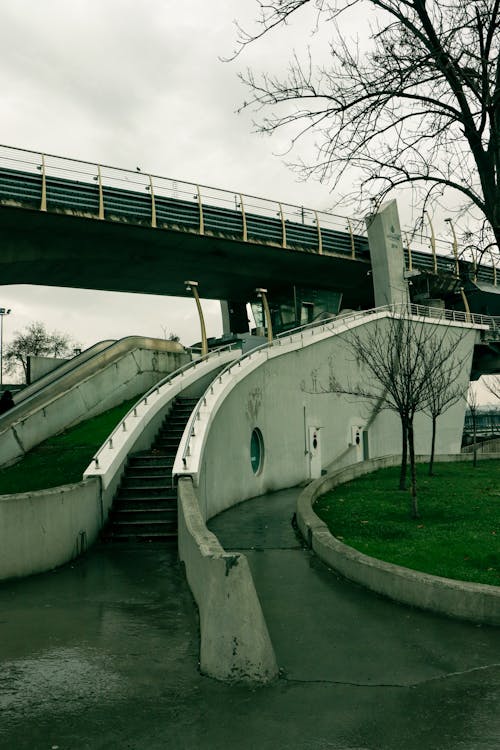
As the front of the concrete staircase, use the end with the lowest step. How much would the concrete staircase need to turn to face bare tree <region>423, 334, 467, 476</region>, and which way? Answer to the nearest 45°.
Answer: approximately 135° to its left

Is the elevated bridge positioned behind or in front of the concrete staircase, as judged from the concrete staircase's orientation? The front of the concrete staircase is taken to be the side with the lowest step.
behind

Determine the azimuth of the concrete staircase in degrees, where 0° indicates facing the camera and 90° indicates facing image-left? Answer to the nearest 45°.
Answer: approximately 0°

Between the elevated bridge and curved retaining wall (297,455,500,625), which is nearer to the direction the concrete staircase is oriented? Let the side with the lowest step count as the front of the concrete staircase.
the curved retaining wall

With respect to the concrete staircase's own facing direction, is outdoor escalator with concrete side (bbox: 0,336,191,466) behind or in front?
behind

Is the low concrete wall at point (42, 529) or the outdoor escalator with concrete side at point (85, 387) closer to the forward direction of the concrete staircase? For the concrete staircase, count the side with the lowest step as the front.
the low concrete wall
